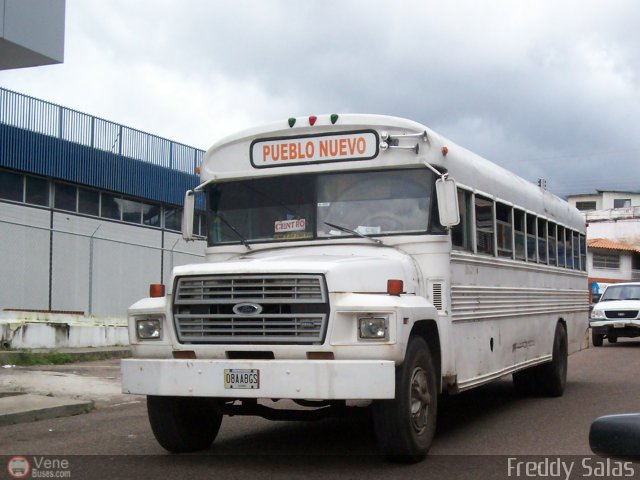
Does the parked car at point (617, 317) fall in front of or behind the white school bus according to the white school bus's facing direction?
behind

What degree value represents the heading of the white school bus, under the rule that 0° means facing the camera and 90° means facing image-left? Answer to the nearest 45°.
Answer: approximately 45°

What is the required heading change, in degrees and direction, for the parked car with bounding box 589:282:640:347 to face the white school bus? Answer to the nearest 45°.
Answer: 0° — it already faces it

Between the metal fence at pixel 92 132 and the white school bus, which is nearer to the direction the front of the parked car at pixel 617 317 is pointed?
the white school bus

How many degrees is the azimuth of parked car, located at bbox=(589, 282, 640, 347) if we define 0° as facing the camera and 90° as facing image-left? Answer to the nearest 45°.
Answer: approximately 0°

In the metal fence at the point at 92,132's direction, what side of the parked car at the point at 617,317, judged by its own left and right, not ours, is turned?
right

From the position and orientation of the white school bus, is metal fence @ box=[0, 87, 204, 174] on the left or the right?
on its right
